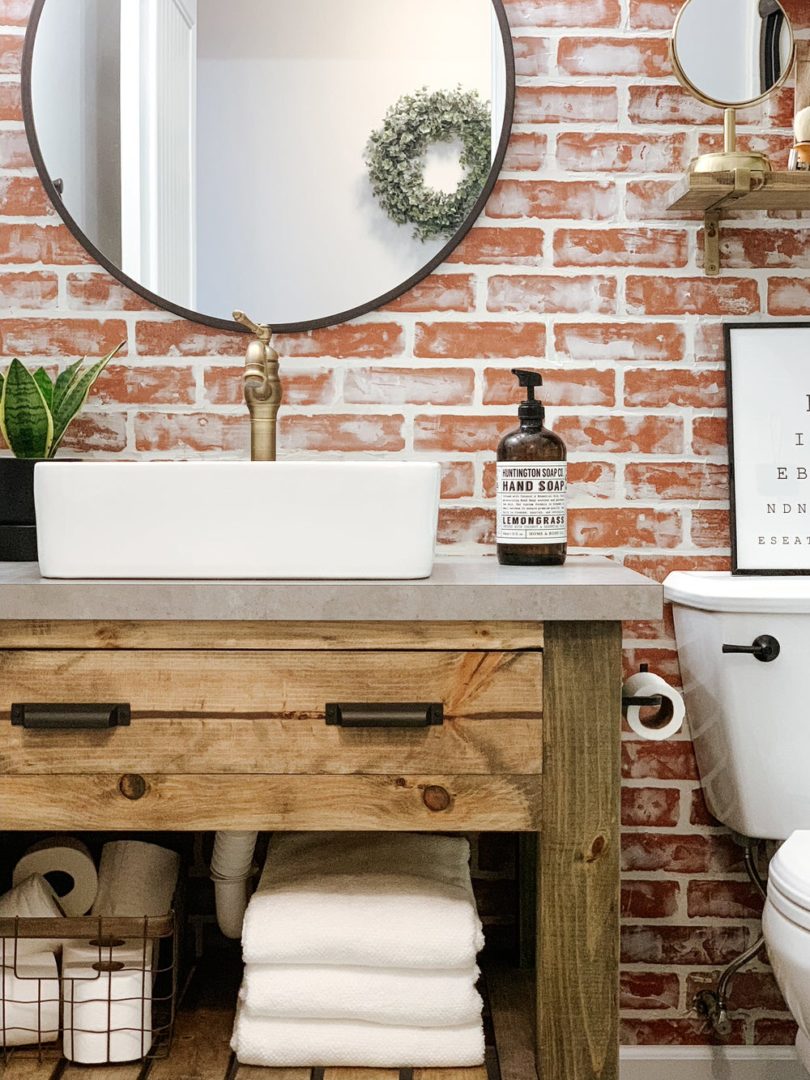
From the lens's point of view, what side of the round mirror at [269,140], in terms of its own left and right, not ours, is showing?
front

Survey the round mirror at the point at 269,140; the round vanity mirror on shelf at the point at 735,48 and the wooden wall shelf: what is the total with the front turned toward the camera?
3

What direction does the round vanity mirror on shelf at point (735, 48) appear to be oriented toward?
toward the camera

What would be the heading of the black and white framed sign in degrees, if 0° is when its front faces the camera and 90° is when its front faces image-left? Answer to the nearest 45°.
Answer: approximately 0°

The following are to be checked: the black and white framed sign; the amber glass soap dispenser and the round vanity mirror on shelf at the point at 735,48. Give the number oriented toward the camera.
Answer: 3

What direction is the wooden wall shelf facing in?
toward the camera
